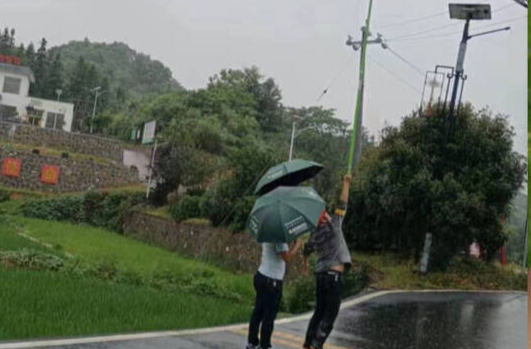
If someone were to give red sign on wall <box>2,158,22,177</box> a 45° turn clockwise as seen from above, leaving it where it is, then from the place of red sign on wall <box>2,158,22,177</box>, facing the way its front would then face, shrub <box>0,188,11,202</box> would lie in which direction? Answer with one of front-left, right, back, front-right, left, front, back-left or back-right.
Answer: front-left

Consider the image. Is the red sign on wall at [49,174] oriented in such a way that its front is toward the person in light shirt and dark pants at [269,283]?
yes

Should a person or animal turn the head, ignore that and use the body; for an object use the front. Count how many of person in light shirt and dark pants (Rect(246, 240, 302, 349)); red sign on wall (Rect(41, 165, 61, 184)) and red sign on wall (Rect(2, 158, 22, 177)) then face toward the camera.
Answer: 2

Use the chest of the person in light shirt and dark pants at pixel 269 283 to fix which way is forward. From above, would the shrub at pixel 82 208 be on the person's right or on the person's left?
on the person's left

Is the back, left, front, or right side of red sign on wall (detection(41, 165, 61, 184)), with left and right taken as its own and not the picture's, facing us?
front

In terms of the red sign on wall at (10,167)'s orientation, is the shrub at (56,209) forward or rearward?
forward

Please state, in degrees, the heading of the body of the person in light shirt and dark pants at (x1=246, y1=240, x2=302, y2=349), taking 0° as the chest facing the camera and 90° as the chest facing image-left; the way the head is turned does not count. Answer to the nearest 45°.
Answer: approximately 225°

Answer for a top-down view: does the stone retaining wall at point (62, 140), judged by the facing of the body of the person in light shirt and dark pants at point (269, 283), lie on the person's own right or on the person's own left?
on the person's own left

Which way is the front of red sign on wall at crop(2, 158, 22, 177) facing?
toward the camera

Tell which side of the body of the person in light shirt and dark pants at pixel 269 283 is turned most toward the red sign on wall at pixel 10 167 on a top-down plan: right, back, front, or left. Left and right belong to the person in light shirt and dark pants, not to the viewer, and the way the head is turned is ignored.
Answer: left

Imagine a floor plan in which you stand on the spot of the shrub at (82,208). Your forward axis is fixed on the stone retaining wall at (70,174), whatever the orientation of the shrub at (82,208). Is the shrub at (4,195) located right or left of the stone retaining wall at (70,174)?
left
